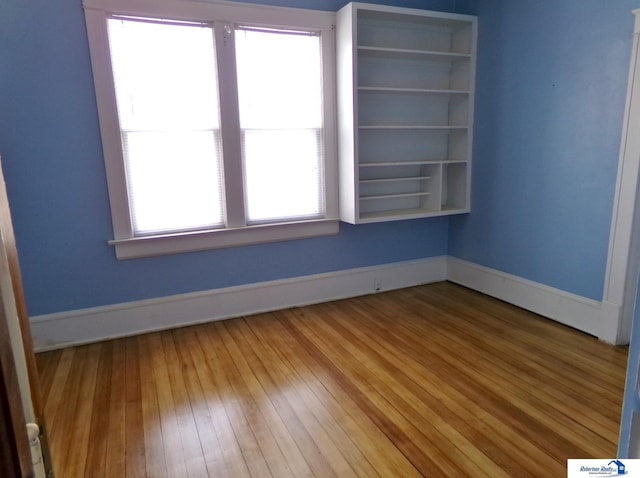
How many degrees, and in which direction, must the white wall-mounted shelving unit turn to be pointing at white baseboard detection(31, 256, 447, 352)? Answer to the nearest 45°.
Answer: approximately 90° to its right

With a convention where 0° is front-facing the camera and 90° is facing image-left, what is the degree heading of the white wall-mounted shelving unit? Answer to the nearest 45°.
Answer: approximately 315°

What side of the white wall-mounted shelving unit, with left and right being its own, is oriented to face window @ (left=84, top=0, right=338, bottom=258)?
right
